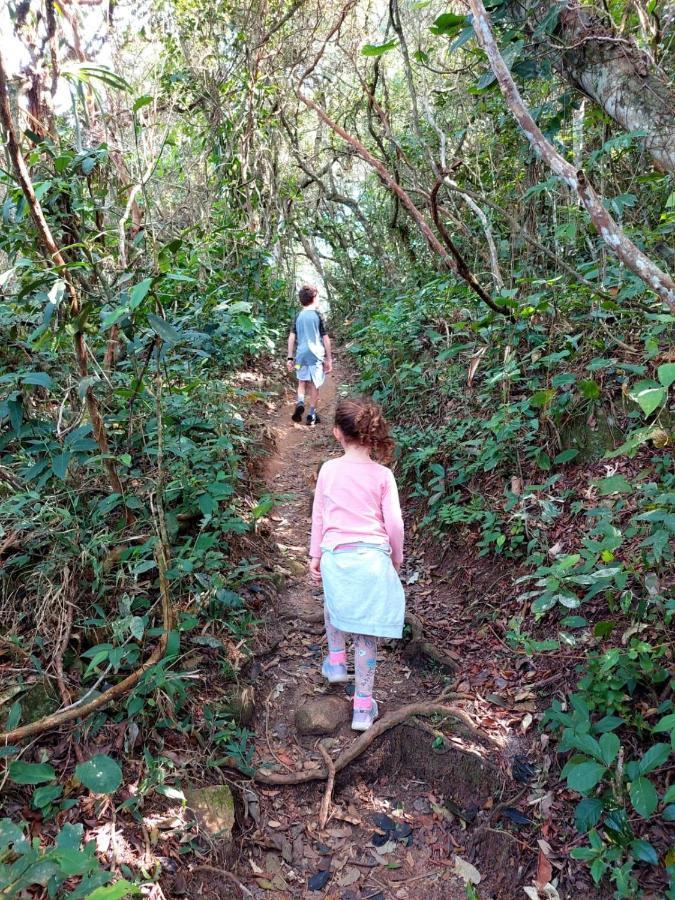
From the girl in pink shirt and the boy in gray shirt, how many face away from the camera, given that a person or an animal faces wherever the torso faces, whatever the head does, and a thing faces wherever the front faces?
2

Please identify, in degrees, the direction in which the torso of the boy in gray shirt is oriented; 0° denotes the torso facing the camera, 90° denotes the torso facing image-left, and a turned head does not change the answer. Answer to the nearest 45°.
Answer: approximately 180°

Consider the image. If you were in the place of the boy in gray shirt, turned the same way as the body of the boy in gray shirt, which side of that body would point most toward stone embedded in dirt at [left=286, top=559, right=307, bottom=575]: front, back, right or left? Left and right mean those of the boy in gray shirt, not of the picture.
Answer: back

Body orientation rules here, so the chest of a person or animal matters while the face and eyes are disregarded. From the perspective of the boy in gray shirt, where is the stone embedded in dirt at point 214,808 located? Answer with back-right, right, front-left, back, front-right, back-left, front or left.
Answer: back

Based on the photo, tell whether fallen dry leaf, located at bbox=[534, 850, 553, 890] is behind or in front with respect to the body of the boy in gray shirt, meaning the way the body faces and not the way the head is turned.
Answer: behind

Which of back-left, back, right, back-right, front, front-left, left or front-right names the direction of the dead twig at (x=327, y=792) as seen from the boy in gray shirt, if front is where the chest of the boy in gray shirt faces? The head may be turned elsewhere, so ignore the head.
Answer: back

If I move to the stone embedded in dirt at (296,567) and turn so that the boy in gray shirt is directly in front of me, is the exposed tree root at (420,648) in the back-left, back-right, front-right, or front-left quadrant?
back-right

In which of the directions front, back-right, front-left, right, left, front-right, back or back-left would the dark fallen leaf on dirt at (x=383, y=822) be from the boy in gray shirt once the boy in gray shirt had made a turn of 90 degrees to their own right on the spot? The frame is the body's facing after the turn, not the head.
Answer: right

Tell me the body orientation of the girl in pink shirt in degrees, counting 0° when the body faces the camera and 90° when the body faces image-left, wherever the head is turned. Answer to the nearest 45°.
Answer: approximately 180°

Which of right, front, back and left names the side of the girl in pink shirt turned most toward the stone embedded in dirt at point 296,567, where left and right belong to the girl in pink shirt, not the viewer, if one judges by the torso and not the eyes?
front
